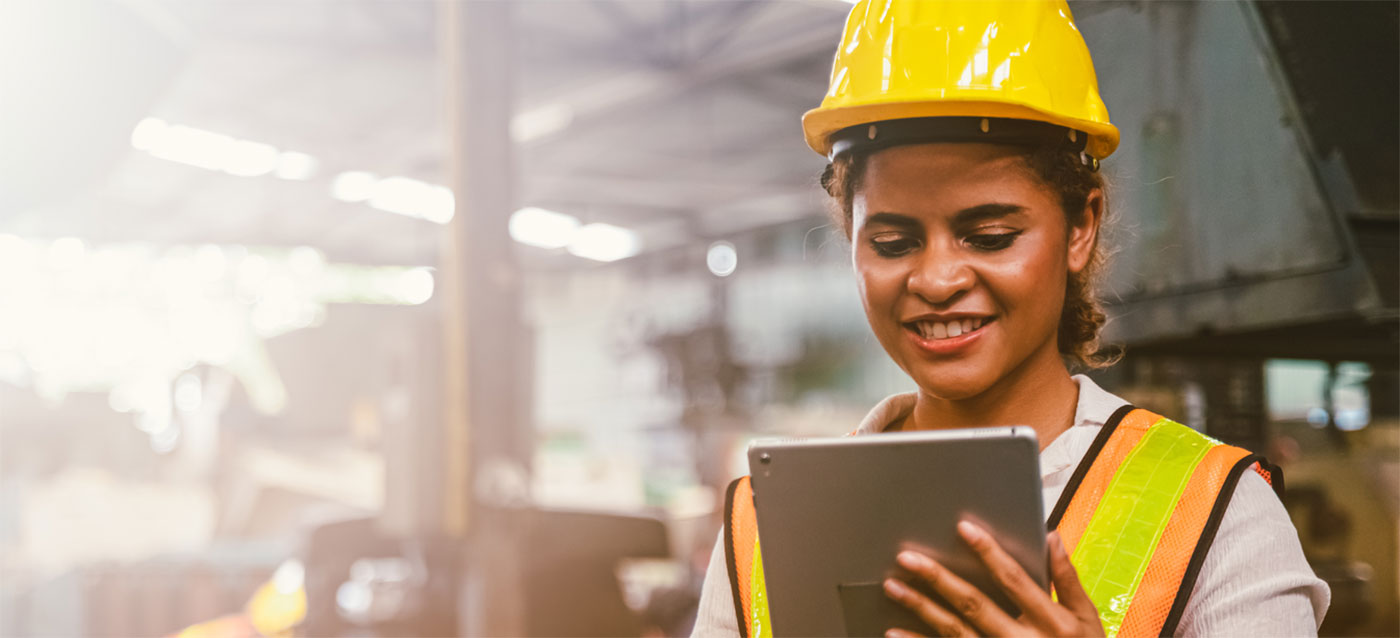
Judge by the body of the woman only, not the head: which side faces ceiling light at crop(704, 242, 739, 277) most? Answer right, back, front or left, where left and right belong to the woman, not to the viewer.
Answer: back

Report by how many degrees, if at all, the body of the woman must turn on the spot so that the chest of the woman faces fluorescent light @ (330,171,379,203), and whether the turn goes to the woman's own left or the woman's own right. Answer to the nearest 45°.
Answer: approximately 135° to the woman's own right

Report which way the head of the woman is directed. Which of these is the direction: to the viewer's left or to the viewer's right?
to the viewer's left

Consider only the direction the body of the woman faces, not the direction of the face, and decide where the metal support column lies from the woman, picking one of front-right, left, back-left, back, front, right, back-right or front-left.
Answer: back-right

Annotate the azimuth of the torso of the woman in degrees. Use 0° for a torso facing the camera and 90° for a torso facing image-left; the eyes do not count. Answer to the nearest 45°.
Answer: approximately 0°

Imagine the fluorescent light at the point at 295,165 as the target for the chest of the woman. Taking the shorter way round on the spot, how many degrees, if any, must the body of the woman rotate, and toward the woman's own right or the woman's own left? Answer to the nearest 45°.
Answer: approximately 135° to the woman's own right

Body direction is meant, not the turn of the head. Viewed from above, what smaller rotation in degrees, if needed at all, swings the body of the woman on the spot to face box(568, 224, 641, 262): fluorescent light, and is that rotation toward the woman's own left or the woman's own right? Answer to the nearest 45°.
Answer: approximately 135° to the woman's own right
